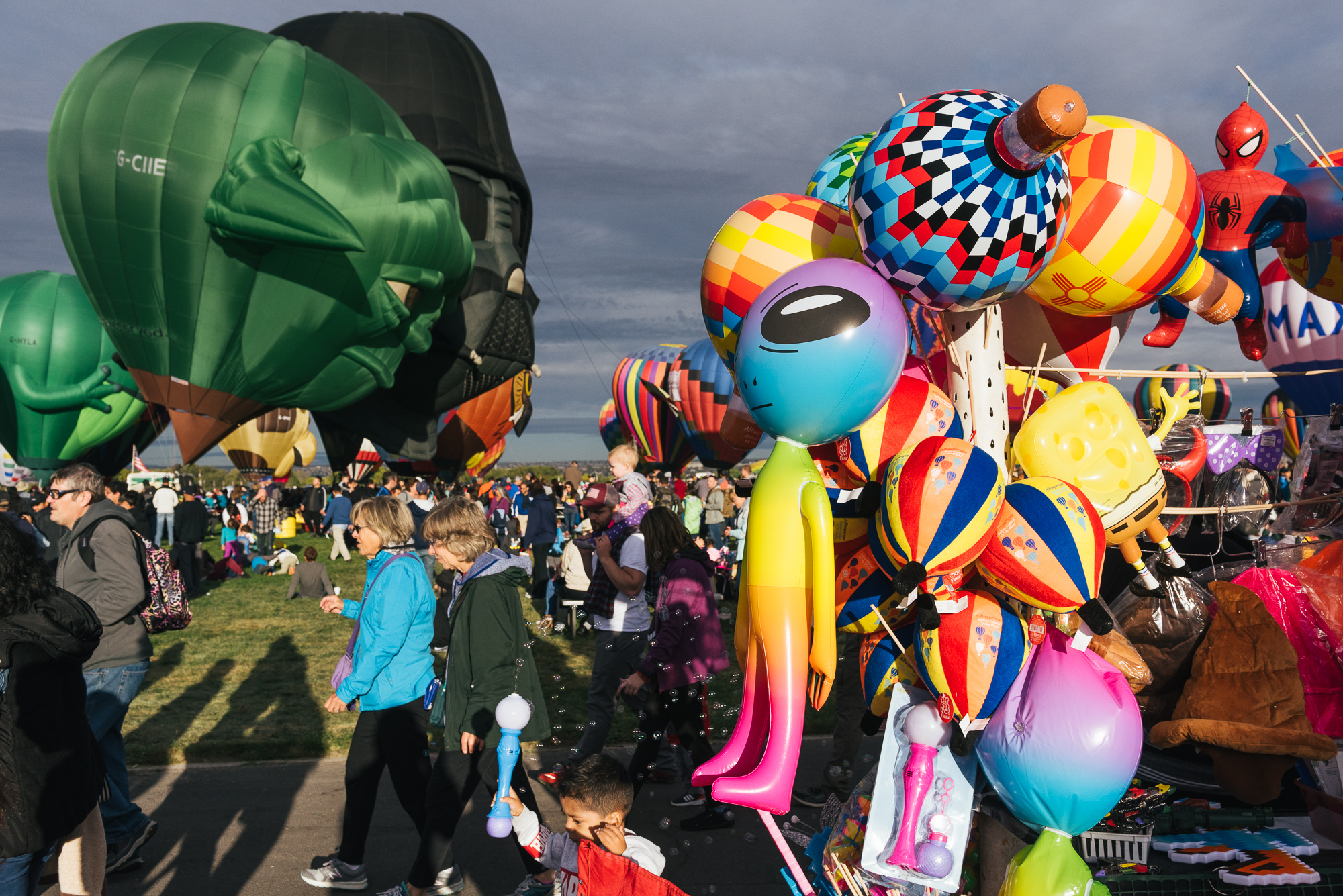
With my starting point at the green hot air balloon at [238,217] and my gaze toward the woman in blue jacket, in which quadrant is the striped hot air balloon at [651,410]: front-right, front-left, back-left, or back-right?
back-left

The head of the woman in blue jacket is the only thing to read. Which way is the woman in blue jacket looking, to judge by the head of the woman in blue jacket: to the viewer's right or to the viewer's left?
to the viewer's left

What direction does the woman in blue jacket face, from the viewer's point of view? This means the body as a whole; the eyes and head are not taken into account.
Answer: to the viewer's left

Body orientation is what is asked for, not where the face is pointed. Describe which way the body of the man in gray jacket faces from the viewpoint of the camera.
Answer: to the viewer's left

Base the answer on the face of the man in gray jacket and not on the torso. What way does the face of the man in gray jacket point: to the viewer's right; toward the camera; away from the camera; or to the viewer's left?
to the viewer's left

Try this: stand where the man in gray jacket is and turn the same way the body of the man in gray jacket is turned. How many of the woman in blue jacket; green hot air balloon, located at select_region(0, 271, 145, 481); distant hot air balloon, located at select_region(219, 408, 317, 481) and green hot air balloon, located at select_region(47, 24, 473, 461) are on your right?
3
